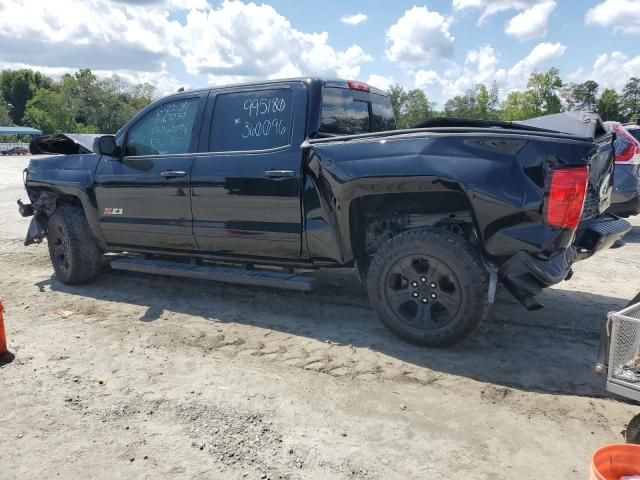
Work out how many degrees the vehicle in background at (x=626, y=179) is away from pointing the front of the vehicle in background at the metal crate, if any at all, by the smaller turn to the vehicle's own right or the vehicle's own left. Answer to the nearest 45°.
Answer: approximately 135° to the vehicle's own right

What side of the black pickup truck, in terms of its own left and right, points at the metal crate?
back

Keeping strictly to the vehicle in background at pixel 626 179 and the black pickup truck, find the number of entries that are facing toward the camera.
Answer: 0

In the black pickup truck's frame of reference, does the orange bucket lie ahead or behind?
behind

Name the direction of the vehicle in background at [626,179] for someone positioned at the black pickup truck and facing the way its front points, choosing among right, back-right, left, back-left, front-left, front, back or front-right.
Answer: right

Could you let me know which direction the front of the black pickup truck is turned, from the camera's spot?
facing away from the viewer and to the left of the viewer
